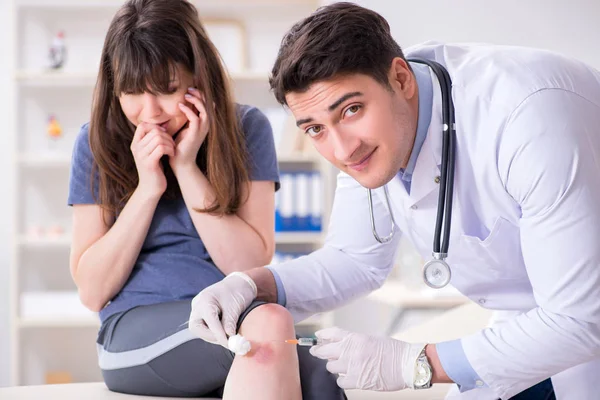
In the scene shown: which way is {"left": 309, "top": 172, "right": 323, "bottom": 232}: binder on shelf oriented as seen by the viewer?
toward the camera

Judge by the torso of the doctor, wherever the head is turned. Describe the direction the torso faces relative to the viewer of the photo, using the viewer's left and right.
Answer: facing the viewer and to the left of the viewer

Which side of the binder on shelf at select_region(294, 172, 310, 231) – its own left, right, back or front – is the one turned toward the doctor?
front

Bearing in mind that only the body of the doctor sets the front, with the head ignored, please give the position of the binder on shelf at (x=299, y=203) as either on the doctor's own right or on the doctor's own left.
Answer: on the doctor's own right

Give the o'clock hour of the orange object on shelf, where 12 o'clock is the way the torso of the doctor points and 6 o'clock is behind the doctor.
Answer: The orange object on shelf is roughly at 3 o'clock from the doctor.

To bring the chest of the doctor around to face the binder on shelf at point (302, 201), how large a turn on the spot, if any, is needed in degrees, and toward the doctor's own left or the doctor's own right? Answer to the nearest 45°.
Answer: approximately 135° to the doctor's own right

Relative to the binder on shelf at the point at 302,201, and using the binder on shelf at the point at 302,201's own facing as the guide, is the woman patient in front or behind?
in front

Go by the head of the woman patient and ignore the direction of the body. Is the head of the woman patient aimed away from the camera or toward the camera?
toward the camera

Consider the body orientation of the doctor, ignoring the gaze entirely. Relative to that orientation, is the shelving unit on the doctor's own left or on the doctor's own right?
on the doctor's own right

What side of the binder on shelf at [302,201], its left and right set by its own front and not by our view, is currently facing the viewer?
front

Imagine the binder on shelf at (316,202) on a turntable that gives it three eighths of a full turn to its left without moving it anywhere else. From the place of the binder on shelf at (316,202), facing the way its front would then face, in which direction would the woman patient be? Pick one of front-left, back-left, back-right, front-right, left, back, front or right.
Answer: back-right

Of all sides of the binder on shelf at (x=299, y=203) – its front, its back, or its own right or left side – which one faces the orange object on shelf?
right

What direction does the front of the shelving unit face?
toward the camera

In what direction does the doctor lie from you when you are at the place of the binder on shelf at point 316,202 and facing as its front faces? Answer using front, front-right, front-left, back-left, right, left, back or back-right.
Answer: front

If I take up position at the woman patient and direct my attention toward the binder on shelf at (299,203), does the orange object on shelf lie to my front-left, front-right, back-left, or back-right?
front-left
